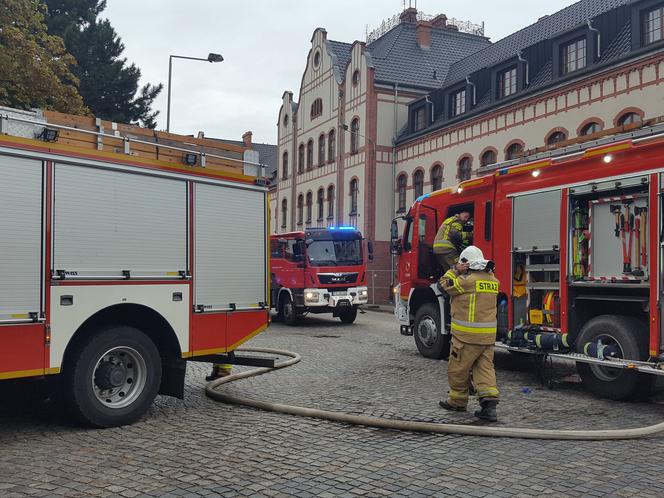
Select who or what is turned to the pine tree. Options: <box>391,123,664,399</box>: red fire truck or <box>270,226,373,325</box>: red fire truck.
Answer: <box>391,123,664,399</box>: red fire truck

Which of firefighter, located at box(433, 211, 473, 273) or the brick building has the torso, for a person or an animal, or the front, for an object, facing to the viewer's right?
the firefighter

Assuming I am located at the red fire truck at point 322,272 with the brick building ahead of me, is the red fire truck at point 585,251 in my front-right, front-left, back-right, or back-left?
back-right

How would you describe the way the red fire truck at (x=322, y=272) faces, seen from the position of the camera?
facing the viewer and to the right of the viewer

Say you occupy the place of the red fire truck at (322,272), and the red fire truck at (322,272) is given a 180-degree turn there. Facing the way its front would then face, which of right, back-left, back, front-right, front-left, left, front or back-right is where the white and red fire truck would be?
back-left

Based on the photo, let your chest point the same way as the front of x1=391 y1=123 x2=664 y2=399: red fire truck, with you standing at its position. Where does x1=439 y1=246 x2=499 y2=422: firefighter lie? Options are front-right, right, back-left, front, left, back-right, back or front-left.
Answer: left

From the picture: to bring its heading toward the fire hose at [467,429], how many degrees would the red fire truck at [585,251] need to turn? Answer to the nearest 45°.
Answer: approximately 90° to its left

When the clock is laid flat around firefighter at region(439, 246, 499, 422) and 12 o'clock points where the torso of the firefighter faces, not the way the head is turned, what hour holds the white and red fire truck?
The white and red fire truck is roughly at 10 o'clock from the firefighter.

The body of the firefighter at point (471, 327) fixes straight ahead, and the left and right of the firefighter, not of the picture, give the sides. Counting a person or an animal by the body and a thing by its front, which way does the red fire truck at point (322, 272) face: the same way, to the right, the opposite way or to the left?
the opposite way

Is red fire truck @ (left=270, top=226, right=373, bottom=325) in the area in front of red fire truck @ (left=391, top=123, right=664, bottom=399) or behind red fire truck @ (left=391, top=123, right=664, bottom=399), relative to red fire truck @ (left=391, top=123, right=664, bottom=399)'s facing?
in front

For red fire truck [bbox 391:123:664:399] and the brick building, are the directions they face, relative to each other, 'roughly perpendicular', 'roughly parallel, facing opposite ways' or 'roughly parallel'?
roughly perpendicular

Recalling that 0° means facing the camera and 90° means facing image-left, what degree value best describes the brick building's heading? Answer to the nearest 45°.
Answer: approximately 45°

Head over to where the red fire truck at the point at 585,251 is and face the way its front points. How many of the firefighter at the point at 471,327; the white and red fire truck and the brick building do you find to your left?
2

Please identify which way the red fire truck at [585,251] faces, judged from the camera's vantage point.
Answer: facing away from the viewer and to the left of the viewer

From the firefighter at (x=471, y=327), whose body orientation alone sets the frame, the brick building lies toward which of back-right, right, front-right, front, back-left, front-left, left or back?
front-right

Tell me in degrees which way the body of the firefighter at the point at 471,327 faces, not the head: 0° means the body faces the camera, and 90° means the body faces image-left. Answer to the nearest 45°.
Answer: approximately 135°
